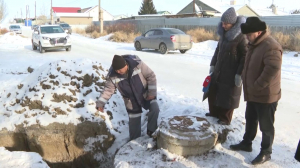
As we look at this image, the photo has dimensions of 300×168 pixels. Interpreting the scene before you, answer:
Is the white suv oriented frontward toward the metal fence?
no

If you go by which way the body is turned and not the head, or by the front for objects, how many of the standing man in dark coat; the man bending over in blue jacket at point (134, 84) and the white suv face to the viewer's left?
1

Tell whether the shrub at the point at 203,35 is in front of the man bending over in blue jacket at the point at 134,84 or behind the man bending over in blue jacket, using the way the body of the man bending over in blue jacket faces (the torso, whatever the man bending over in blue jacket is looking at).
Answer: behind

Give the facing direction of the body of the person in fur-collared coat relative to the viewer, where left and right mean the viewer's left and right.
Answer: facing the viewer and to the left of the viewer

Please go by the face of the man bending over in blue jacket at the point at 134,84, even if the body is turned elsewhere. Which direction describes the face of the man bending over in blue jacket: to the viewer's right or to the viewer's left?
to the viewer's left

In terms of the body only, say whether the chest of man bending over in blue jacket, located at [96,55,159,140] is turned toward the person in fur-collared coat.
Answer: no

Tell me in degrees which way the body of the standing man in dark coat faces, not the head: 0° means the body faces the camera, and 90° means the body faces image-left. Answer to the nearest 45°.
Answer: approximately 90°

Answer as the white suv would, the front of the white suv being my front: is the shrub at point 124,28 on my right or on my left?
on my left

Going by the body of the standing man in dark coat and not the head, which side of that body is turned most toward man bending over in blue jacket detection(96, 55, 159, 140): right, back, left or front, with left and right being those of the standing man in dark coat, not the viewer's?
front

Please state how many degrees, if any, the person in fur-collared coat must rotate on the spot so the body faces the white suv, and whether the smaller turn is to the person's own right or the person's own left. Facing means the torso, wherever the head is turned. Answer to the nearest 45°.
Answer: approximately 90° to the person's own right

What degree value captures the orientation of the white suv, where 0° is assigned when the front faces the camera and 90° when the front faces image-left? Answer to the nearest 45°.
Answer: approximately 315°
